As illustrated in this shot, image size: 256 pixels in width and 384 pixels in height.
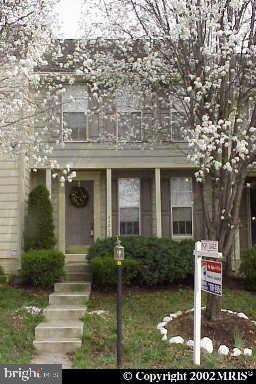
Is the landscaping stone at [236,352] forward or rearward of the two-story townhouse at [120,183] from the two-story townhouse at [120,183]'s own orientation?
forward

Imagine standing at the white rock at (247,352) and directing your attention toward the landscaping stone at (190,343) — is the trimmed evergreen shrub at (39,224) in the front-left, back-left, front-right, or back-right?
front-right

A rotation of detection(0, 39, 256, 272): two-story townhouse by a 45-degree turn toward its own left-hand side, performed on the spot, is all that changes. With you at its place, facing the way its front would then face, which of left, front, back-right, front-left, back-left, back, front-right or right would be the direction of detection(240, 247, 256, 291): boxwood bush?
front

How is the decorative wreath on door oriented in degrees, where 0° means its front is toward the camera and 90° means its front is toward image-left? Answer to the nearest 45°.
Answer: approximately 0°

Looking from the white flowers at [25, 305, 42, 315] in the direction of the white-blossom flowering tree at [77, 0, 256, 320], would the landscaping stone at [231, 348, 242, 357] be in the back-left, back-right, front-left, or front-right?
front-right

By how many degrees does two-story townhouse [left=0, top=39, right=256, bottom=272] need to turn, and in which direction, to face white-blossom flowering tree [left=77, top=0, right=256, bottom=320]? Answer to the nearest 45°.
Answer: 0° — it already faces it

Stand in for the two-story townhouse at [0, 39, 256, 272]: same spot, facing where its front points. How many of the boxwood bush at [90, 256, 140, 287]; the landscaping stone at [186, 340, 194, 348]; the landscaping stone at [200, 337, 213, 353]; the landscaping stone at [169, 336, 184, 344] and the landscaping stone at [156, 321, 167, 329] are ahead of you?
5

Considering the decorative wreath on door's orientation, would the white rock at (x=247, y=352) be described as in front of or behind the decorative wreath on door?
in front

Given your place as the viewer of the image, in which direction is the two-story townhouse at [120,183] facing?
facing the viewer

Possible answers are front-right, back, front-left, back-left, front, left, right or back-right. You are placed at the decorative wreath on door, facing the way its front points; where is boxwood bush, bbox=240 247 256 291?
front-left

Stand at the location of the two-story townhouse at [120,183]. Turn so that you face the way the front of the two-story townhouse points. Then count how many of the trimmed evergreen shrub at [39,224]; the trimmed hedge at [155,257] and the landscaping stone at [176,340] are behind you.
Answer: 0

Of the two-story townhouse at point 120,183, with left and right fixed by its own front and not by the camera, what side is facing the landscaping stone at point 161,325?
front

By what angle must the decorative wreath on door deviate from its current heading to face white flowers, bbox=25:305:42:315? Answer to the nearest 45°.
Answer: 0° — it already faces it

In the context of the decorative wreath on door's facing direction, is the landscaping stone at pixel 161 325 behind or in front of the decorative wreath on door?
in front

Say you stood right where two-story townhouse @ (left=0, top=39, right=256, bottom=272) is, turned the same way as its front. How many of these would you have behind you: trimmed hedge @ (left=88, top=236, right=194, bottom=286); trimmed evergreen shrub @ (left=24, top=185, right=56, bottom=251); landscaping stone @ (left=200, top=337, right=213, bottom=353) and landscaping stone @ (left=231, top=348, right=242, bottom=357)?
0

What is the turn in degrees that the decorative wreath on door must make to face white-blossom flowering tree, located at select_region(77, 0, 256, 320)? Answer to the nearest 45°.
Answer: approximately 45° to its left
